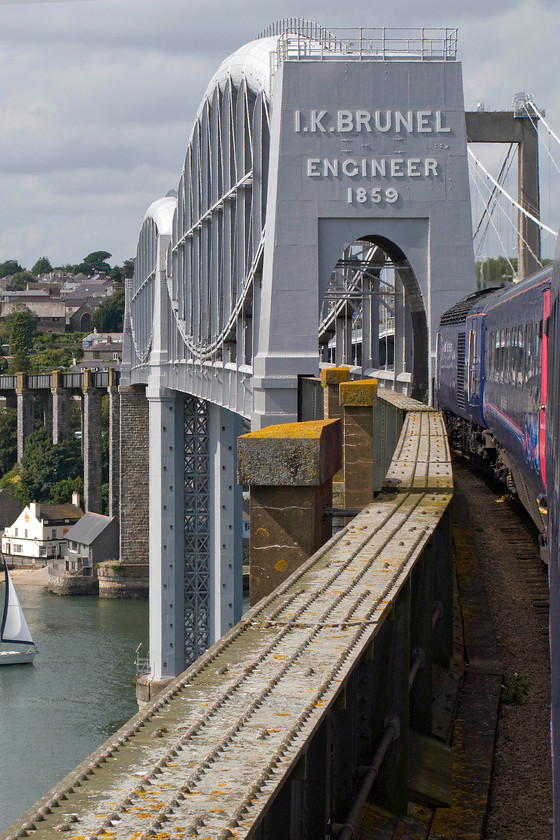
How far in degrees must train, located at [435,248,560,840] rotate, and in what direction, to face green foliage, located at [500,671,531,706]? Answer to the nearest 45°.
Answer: approximately 135° to its left

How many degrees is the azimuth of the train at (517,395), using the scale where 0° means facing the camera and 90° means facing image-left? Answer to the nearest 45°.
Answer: approximately 135°
